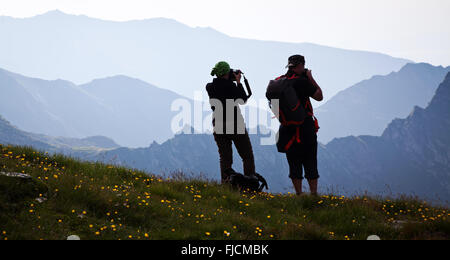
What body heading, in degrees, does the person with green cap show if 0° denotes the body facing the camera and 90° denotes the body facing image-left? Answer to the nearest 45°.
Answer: approximately 225°

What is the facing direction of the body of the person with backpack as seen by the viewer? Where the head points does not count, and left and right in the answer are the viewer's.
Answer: facing away from the viewer and to the right of the viewer

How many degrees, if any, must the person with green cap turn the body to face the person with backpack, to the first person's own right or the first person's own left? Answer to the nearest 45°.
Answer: approximately 90° to the first person's own right

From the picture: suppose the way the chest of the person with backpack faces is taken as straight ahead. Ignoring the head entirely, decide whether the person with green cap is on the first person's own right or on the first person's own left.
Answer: on the first person's own left
